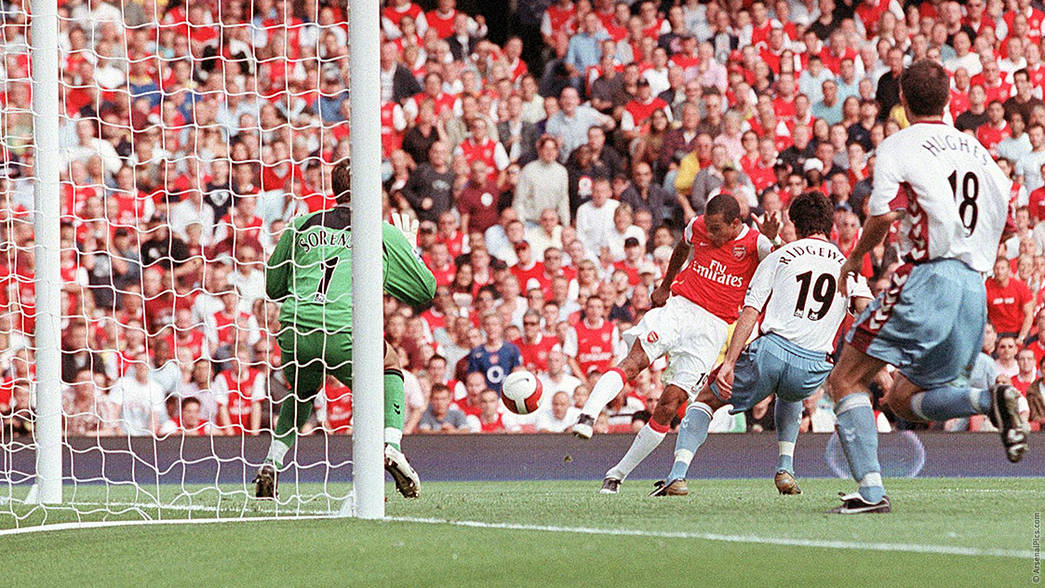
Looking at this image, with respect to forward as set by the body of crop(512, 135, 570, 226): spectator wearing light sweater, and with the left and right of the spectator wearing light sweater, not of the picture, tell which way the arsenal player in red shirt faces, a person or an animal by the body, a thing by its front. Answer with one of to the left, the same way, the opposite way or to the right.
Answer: the same way

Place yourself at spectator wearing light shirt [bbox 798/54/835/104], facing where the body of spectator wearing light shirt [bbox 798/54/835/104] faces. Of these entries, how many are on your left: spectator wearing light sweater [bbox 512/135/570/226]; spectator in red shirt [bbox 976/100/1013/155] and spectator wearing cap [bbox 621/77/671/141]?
1

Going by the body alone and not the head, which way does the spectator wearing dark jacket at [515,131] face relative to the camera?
toward the camera

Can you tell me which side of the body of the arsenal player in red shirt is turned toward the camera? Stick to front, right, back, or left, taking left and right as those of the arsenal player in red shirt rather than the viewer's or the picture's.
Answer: front

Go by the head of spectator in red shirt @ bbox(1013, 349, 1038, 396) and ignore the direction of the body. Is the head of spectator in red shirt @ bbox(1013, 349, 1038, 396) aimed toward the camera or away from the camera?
toward the camera

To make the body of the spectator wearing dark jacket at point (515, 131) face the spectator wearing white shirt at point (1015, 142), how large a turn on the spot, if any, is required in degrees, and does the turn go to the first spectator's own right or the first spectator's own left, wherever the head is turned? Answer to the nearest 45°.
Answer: approximately 90° to the first spectator's own left

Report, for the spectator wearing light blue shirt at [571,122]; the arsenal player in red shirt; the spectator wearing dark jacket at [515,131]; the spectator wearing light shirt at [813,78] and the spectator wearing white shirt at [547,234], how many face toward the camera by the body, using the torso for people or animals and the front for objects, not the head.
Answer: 5

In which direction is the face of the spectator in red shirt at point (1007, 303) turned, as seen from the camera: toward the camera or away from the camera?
toward the camera

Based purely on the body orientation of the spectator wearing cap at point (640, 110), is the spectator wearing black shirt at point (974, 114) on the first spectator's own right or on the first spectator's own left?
on the first spectator's own left

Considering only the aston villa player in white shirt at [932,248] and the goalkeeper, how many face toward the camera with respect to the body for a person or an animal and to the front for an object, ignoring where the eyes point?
0

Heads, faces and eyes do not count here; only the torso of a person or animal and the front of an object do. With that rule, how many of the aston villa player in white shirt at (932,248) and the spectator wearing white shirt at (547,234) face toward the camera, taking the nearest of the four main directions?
1

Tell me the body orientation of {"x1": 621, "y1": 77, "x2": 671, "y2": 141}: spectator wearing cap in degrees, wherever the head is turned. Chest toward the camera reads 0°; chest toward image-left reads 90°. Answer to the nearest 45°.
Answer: approximately 0°

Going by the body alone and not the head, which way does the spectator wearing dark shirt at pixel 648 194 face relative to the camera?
toward the camera

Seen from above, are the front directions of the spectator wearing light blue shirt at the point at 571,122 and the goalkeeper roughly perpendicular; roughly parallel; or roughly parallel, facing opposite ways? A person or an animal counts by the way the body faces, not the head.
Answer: roughly parallel, facing opposite ways
